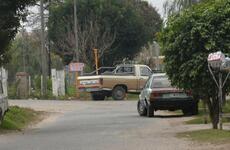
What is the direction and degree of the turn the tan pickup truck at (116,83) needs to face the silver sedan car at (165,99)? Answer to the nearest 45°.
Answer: approximately 135° to its right

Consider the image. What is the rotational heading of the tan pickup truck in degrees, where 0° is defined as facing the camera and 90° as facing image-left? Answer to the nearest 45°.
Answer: approximately 225°
